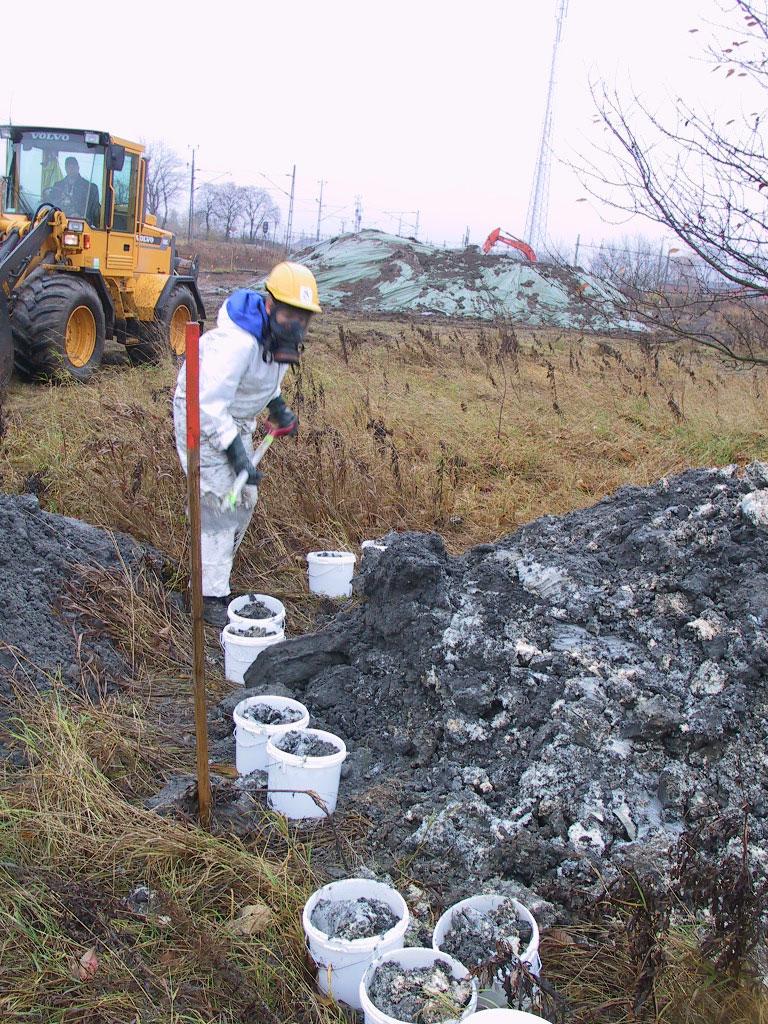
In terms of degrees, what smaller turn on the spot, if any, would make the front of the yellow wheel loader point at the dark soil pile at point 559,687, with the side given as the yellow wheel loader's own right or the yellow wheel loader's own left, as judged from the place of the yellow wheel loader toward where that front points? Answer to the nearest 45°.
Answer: approximately 45° to the yellow wheel loader's own left

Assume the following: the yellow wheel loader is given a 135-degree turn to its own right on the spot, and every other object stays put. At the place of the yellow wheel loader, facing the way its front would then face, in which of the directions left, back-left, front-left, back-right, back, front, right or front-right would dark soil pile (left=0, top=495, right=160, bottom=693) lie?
back

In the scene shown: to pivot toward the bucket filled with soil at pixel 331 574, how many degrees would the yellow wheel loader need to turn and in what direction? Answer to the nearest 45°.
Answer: approximately 45° to its left

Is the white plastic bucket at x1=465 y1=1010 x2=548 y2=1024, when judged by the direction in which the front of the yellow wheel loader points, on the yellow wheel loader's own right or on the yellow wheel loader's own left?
on the yellow wheel loader's own left

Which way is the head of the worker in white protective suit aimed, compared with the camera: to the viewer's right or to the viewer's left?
to the viewer's right

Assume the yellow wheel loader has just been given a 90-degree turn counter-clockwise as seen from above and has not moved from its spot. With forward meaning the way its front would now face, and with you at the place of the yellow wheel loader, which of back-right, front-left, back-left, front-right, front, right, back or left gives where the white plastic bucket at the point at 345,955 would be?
front-right

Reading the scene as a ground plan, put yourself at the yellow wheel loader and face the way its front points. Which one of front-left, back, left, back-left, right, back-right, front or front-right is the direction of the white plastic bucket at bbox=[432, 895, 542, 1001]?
front-left

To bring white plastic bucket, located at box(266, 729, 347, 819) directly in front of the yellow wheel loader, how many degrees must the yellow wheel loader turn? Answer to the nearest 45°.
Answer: approximately 45° to its left

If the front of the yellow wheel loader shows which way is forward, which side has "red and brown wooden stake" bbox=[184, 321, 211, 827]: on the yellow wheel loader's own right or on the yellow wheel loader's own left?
on the yellow wheel loader's own left

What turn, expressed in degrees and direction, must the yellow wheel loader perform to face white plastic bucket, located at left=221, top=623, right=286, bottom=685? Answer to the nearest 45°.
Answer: approximately 45° to its left

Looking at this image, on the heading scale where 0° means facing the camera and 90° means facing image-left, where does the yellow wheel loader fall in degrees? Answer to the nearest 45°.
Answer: approximately 45°

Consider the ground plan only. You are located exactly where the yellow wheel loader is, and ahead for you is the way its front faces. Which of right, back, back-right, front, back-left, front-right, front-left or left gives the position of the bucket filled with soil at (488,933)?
front-left
